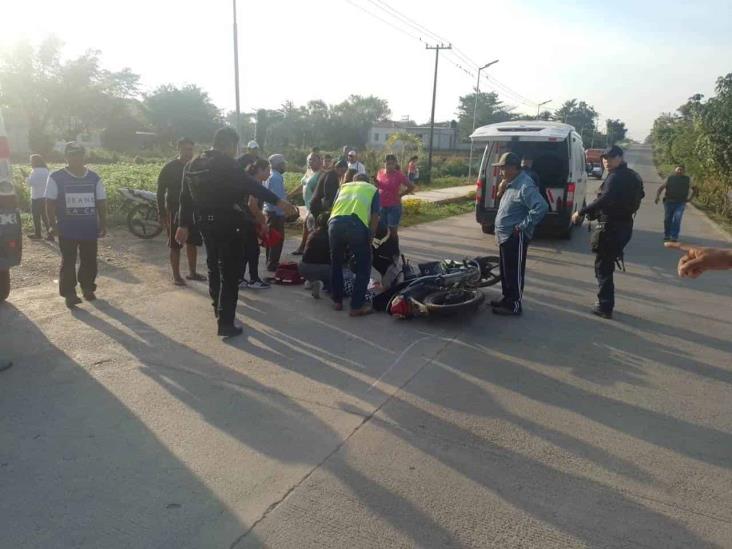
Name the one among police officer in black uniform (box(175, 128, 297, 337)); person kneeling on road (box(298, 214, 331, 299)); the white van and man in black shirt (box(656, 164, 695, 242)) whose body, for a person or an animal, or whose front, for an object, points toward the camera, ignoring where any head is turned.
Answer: the man in black shirt

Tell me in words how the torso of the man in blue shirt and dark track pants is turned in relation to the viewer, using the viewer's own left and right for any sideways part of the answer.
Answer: facing to the left of the viewer

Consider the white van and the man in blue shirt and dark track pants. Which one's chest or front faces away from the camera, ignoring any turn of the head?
the white van

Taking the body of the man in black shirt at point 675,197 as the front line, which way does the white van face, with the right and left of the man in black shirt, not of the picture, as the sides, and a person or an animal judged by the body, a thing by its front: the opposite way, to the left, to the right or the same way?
the opposite way

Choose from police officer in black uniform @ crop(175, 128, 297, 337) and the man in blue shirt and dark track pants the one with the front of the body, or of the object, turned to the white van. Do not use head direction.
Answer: the police officer in black uniform

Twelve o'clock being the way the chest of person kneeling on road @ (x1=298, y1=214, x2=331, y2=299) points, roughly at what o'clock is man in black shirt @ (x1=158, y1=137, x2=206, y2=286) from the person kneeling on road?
The man in black shirt is roughly at 9 o'clock from the person kneeling on road.

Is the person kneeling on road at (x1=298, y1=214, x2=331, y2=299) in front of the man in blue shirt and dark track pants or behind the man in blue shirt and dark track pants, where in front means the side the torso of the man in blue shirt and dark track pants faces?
in front

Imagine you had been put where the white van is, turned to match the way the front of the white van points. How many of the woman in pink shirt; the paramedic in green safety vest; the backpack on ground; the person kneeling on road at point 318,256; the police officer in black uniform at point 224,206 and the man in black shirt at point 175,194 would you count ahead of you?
0

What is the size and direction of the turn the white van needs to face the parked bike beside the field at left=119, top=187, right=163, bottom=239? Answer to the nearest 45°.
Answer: approximately 135° to its left

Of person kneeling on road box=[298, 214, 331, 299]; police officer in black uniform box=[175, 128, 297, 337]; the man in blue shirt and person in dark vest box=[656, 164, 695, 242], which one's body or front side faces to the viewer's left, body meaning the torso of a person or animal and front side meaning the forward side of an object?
the man in blue shirt and dark track pants

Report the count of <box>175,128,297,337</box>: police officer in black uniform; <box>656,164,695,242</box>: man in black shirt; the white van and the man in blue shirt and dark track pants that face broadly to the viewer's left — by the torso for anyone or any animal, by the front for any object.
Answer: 1

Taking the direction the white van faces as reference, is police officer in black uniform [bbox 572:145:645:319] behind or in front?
behind

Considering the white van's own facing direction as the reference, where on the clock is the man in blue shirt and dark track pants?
The man in blue shirt and dark track pants is roughly at 6 o'clock from the white van.

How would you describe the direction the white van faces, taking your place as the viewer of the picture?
facing away from the viewer

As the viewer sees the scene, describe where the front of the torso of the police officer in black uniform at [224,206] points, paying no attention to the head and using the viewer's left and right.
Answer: facing away from the viewer and to the right of the viewer

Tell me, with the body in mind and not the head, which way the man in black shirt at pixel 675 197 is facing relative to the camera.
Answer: toward the camera

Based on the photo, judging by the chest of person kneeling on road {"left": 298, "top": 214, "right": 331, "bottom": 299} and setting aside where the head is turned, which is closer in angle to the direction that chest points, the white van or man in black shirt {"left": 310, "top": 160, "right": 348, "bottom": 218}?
the white van

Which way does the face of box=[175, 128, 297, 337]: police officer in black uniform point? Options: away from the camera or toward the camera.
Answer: away from the camera

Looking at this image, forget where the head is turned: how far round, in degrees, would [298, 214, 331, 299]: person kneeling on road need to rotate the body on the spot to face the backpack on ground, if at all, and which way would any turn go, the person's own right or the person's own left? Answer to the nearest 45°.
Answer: approximately 135° to the person's own left

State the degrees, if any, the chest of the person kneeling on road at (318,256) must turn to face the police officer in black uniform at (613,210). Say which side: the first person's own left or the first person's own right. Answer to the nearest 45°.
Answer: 0° — they already face them
